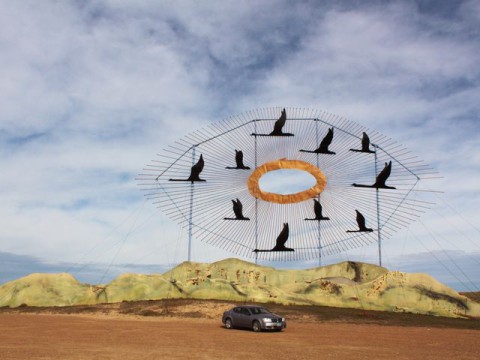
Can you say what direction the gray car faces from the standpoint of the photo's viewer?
facing the viewer and to the right of the viewer
